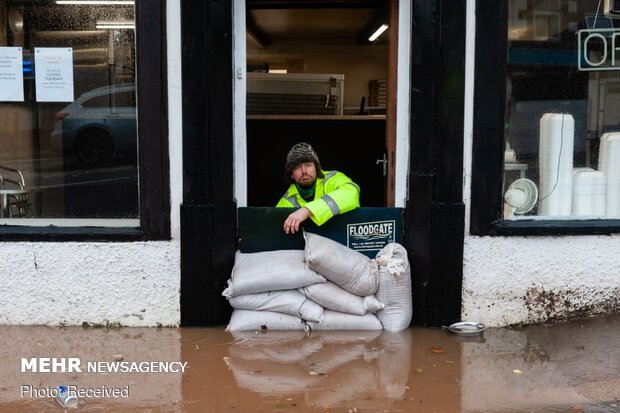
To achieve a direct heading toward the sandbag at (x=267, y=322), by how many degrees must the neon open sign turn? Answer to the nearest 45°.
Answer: approximately 45° to its right

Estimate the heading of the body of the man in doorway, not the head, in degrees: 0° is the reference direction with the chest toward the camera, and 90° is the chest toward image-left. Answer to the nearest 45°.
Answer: approximately 0°

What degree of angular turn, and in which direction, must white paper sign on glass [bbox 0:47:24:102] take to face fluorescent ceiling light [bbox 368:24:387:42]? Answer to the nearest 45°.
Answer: approximately 135° to its left

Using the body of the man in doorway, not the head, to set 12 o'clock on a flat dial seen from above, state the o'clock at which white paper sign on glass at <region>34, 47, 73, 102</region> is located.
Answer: The white paper sign on glass is roughly at 3 o'clock from the man in doorway.

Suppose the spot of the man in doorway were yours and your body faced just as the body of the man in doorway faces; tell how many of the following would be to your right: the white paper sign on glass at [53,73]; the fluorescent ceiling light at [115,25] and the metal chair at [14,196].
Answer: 3

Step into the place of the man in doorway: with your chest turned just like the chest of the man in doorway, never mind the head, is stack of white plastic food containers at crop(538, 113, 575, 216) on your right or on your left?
on your left

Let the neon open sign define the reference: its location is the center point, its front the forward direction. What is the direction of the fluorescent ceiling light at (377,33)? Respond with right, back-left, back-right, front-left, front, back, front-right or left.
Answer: back-right

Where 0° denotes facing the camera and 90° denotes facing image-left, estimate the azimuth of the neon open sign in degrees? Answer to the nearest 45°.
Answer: approximately 0°

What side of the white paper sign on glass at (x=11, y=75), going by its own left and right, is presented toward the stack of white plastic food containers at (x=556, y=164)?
left

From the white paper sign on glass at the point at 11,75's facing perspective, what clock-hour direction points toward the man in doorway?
The man in doorway is roughly at 10 o'clock from the white paper sign on glass.

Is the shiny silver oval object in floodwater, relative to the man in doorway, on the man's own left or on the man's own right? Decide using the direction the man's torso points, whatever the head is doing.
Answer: on the man's own left
